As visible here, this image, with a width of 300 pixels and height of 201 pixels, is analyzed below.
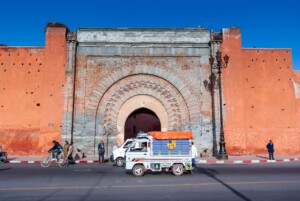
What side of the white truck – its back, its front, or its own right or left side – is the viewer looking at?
left

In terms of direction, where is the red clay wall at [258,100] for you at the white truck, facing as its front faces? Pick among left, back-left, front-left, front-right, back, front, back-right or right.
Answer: back-right

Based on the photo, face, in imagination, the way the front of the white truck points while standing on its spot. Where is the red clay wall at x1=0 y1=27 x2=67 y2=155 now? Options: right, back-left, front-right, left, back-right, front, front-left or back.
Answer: front-right

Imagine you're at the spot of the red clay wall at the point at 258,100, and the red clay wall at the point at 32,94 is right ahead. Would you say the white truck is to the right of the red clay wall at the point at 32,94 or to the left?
left

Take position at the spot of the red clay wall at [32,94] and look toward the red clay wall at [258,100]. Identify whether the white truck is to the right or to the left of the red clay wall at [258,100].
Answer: right
